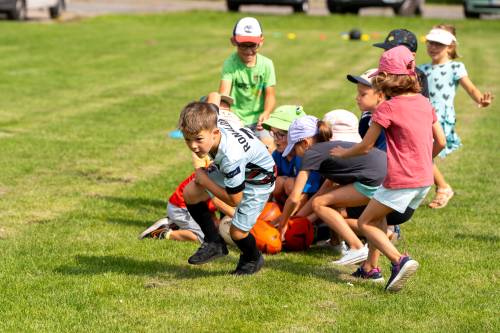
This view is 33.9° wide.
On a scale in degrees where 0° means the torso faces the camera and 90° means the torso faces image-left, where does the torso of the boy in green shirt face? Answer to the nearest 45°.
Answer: approximately 0°

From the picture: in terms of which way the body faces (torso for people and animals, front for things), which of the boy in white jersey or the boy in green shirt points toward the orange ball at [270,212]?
the boy in green shirt

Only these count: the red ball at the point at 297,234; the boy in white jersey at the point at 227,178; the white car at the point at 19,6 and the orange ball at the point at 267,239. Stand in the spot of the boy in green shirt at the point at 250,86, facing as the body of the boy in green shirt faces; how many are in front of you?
3

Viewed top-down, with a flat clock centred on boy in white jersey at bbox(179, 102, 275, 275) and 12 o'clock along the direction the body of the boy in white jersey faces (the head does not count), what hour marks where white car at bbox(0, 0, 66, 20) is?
The white car is roughly at 4 o'clock from the boy in white jersey.

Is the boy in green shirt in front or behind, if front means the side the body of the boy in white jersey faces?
behind
